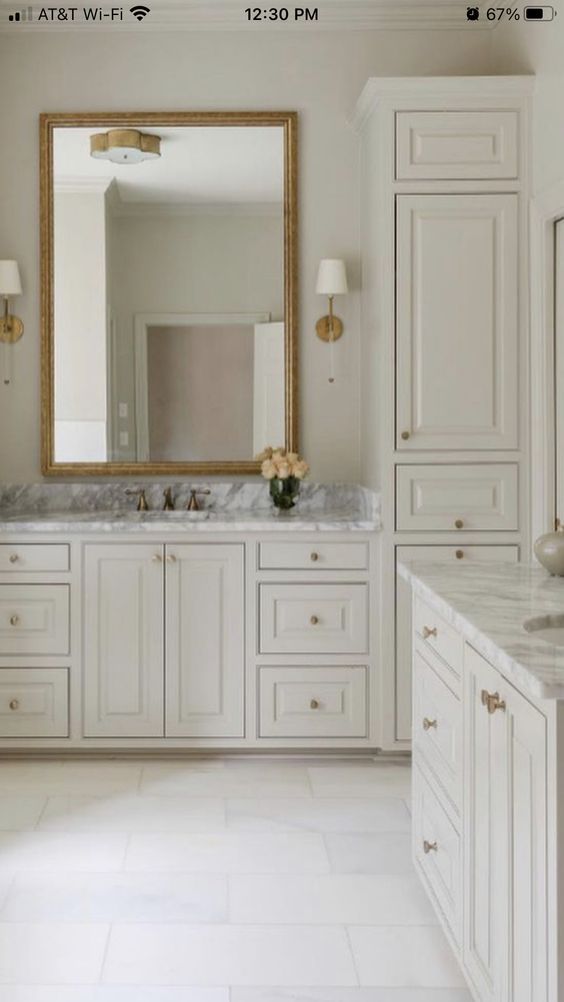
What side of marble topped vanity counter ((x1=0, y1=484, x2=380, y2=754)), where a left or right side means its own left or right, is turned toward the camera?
front

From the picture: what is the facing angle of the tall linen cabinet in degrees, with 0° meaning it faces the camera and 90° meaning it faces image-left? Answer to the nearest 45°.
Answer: approximately 0°

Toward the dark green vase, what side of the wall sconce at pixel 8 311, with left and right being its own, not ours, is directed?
left

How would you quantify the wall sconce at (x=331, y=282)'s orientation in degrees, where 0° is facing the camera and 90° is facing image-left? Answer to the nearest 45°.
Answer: approximately 0°

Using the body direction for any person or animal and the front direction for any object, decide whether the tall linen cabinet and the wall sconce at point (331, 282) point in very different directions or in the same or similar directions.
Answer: same or similar directions

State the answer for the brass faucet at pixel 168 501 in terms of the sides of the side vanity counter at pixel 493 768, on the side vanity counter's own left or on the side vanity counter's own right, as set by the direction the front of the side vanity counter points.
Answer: on the side vanity counter's own right

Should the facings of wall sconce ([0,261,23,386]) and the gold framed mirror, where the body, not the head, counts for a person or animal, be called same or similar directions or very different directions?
same or similar directions

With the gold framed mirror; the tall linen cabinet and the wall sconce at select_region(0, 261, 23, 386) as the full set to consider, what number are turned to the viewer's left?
0

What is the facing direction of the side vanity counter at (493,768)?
to the viewer's left

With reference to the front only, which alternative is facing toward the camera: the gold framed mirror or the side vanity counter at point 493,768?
the gold framed mirror
